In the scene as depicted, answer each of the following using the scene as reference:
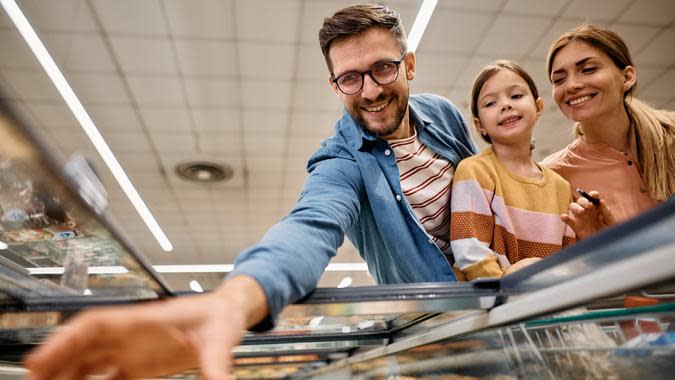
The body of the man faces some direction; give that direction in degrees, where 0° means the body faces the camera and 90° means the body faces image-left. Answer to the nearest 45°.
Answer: approximately 0°

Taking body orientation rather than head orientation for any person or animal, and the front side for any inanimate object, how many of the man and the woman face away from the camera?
0

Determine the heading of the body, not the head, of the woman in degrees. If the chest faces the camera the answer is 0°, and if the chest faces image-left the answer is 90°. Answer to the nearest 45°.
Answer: approximately 45°

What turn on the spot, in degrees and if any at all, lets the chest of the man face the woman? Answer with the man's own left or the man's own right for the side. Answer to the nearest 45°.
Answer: approximately 90° to the man's own left

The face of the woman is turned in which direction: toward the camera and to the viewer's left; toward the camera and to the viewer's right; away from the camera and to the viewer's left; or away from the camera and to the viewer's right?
toward the camera and to the viewer's left

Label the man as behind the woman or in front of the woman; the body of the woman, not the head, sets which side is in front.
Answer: in front
